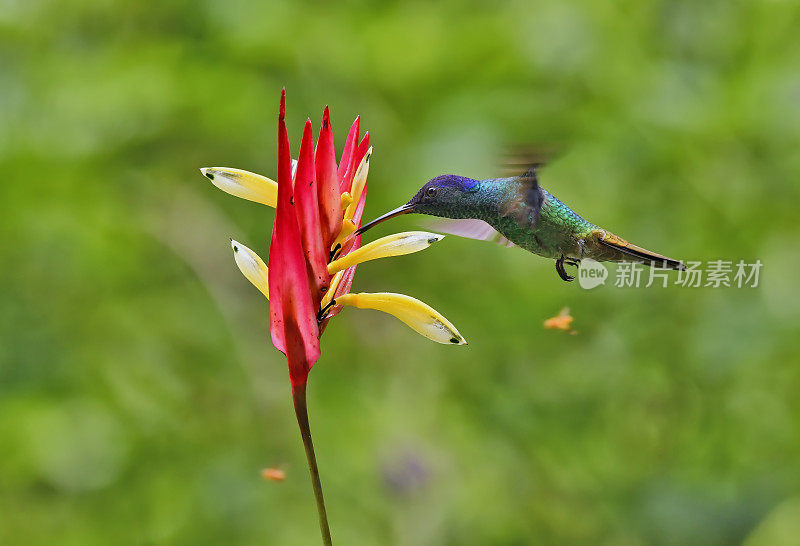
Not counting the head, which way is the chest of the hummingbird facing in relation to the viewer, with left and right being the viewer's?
facing to the left of the viewer
